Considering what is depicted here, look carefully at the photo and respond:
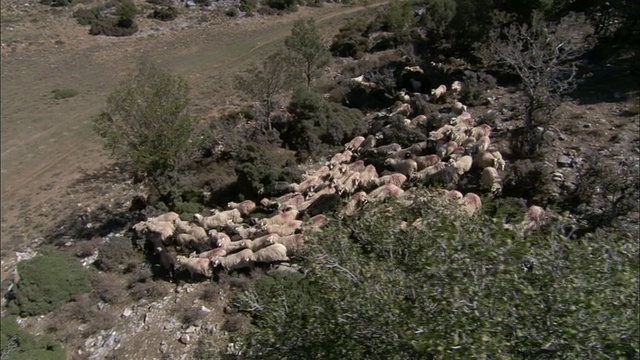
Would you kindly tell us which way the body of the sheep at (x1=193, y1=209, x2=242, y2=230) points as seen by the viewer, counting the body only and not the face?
to the viewer's left

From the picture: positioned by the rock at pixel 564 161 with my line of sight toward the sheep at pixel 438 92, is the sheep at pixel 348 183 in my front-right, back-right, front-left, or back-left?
front-left

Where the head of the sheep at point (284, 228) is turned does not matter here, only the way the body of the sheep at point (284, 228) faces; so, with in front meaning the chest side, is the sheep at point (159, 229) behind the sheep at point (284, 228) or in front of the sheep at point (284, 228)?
in front

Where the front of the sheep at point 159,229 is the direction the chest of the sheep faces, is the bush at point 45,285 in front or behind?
in front

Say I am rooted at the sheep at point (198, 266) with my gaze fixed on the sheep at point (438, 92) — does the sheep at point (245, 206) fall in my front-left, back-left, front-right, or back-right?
front-left

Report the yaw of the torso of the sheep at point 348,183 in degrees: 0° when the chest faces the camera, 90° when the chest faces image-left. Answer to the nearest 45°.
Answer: approximately 45°

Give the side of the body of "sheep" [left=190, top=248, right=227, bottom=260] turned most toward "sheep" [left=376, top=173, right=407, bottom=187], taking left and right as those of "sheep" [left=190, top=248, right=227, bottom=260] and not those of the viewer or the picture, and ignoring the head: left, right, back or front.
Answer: back

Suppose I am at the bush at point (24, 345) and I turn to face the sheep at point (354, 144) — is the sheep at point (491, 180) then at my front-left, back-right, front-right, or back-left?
front-right

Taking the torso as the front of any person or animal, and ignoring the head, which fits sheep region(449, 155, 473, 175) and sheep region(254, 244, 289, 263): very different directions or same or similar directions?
same or similar directions

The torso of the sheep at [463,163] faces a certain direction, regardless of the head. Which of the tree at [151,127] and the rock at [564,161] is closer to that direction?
the tree

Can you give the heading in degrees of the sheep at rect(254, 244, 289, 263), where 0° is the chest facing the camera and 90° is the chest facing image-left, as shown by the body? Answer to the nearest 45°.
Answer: approximately 90°

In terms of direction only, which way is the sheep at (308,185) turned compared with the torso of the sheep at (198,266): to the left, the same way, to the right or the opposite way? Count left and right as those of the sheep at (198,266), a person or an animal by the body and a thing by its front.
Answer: the same way

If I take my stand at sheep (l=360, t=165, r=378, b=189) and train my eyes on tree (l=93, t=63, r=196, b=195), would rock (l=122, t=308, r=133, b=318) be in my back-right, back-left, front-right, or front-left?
front-left

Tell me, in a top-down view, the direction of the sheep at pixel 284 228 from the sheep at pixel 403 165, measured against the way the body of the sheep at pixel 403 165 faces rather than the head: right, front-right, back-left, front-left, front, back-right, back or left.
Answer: front-left

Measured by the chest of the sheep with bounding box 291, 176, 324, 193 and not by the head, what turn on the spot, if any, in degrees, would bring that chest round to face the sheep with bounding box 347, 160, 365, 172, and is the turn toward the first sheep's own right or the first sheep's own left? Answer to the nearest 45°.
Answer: approximately 135° to the first sheep's own right
